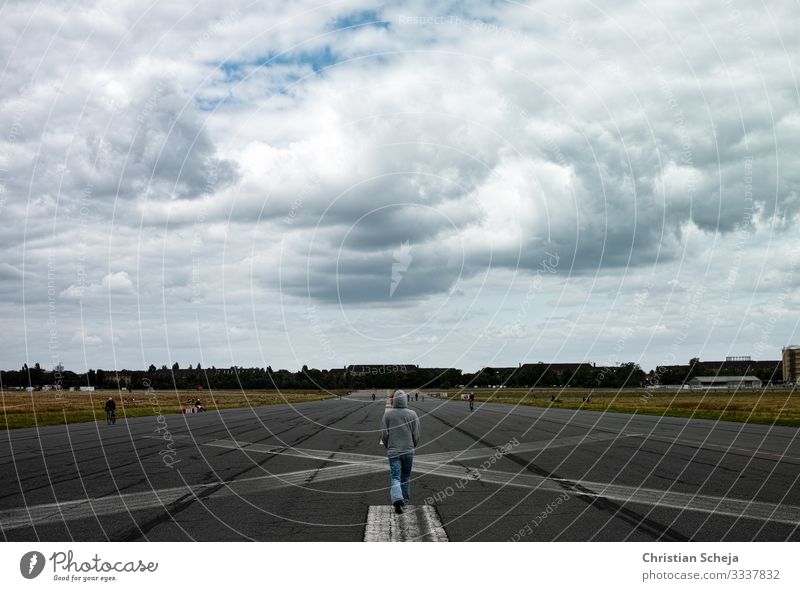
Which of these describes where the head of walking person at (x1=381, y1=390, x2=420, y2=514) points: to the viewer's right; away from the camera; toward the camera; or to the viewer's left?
away from the camera

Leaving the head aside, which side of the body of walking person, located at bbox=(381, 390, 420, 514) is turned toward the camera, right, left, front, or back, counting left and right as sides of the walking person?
back
